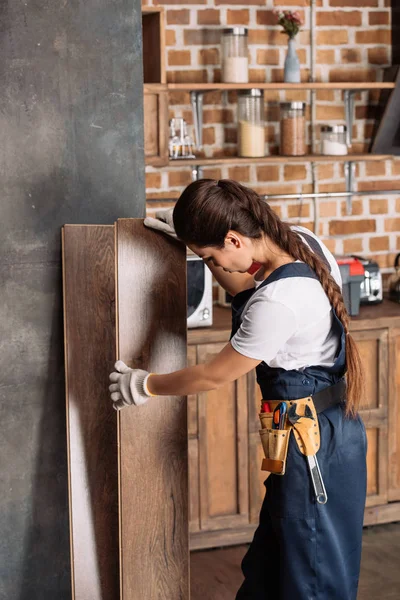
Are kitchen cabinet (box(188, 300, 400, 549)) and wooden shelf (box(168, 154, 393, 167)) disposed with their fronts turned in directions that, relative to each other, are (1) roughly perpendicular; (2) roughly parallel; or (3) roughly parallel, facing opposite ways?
roughly parallel

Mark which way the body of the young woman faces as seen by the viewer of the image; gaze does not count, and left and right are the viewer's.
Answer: facing to the left of the viewer

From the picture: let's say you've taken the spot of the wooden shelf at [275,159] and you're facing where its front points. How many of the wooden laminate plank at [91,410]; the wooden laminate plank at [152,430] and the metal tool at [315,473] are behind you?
0

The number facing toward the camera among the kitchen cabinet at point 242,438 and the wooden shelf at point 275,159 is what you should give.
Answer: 2

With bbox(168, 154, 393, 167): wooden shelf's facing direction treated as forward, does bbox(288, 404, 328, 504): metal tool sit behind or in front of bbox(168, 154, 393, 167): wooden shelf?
in front

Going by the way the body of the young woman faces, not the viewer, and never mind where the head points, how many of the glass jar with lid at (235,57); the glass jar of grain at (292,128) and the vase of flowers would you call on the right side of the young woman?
3

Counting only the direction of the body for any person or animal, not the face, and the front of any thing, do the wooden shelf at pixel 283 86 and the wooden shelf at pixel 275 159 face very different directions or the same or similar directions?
same or similar directions

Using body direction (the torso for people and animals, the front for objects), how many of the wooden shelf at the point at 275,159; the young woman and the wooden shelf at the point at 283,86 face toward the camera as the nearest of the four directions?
2

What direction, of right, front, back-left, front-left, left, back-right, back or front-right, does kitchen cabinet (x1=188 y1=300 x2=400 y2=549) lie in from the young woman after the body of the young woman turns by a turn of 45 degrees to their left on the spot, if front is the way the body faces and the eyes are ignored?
back-right

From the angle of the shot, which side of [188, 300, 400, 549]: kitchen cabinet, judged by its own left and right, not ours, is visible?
front

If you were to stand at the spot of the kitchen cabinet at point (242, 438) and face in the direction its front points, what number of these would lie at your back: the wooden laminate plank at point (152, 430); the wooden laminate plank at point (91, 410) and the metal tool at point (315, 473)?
0

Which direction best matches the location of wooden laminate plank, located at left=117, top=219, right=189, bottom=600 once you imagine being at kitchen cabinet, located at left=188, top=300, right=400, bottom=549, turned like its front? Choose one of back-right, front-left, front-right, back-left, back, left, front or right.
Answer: front

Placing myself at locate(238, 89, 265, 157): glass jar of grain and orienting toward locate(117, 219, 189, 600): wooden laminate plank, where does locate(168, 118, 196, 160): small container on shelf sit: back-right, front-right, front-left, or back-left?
front-right

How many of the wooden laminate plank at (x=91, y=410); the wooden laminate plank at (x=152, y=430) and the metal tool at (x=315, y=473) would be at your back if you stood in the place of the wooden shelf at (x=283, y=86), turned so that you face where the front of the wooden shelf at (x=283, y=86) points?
0

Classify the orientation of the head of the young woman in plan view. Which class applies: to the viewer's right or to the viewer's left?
to the viewer's left
